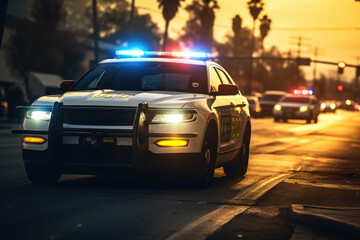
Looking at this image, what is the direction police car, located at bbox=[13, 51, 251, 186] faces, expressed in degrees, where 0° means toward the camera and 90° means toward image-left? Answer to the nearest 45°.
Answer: approximately 45°
